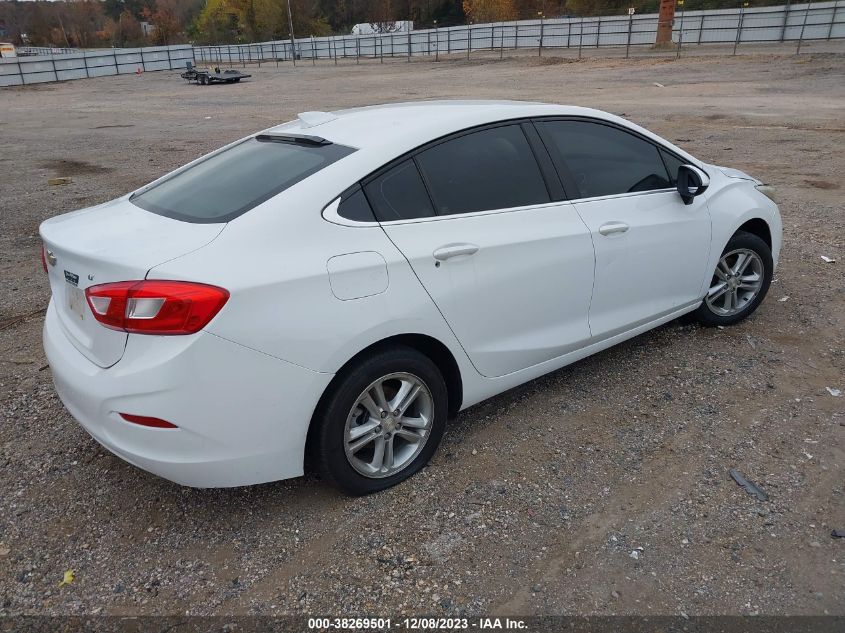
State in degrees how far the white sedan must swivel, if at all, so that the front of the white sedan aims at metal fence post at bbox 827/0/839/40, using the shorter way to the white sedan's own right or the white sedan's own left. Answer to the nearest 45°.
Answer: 0° — it already faces it

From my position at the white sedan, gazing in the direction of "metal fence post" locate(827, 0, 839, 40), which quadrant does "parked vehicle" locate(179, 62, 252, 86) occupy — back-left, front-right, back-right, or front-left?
front-left

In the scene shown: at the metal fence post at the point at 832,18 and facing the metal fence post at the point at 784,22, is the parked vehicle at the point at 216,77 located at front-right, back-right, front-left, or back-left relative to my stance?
front-left

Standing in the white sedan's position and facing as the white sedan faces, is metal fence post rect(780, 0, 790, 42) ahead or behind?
ahead

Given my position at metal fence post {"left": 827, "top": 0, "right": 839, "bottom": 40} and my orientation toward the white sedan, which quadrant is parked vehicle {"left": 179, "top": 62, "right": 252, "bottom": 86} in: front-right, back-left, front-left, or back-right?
front-right

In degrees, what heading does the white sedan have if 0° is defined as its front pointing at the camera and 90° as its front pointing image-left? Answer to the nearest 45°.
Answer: approximately 225°

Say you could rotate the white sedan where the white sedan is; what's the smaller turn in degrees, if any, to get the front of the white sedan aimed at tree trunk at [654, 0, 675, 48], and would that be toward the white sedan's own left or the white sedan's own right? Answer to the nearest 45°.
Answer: approximately 45° to the white sedan's own left

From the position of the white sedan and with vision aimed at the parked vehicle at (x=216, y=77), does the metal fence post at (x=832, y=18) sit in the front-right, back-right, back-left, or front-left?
front-right

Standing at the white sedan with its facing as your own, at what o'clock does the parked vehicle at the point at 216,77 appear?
The parked vehicle is roughly at 10 o'clock from the white sedan.

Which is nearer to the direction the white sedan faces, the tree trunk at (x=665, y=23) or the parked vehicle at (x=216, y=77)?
the tree trunk
